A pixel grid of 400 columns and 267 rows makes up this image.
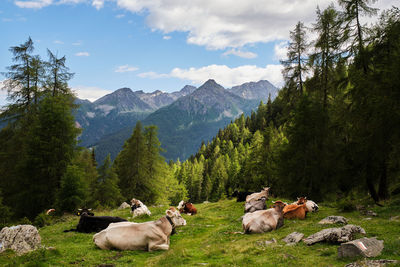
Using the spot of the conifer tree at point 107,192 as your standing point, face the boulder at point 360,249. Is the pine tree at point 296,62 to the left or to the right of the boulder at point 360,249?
left

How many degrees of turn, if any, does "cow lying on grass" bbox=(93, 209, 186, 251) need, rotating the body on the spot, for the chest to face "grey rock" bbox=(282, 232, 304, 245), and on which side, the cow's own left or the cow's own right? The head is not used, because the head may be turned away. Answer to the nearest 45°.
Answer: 0° — it already faces it

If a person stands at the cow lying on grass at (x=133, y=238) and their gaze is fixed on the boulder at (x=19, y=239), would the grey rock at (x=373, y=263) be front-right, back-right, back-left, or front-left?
back-left

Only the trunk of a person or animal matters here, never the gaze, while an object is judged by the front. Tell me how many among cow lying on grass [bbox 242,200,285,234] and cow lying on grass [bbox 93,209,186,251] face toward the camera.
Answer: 0

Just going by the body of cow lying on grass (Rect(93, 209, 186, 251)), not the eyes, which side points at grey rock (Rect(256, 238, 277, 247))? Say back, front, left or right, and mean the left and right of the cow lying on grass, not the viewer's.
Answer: front

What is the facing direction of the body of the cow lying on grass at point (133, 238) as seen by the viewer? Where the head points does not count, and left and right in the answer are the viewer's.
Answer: facing to the right of the viewer

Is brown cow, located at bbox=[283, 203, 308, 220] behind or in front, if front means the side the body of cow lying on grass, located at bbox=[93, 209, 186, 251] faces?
in front

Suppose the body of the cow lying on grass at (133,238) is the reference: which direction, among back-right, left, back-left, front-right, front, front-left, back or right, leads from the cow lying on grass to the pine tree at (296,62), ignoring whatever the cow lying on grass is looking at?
front-left
